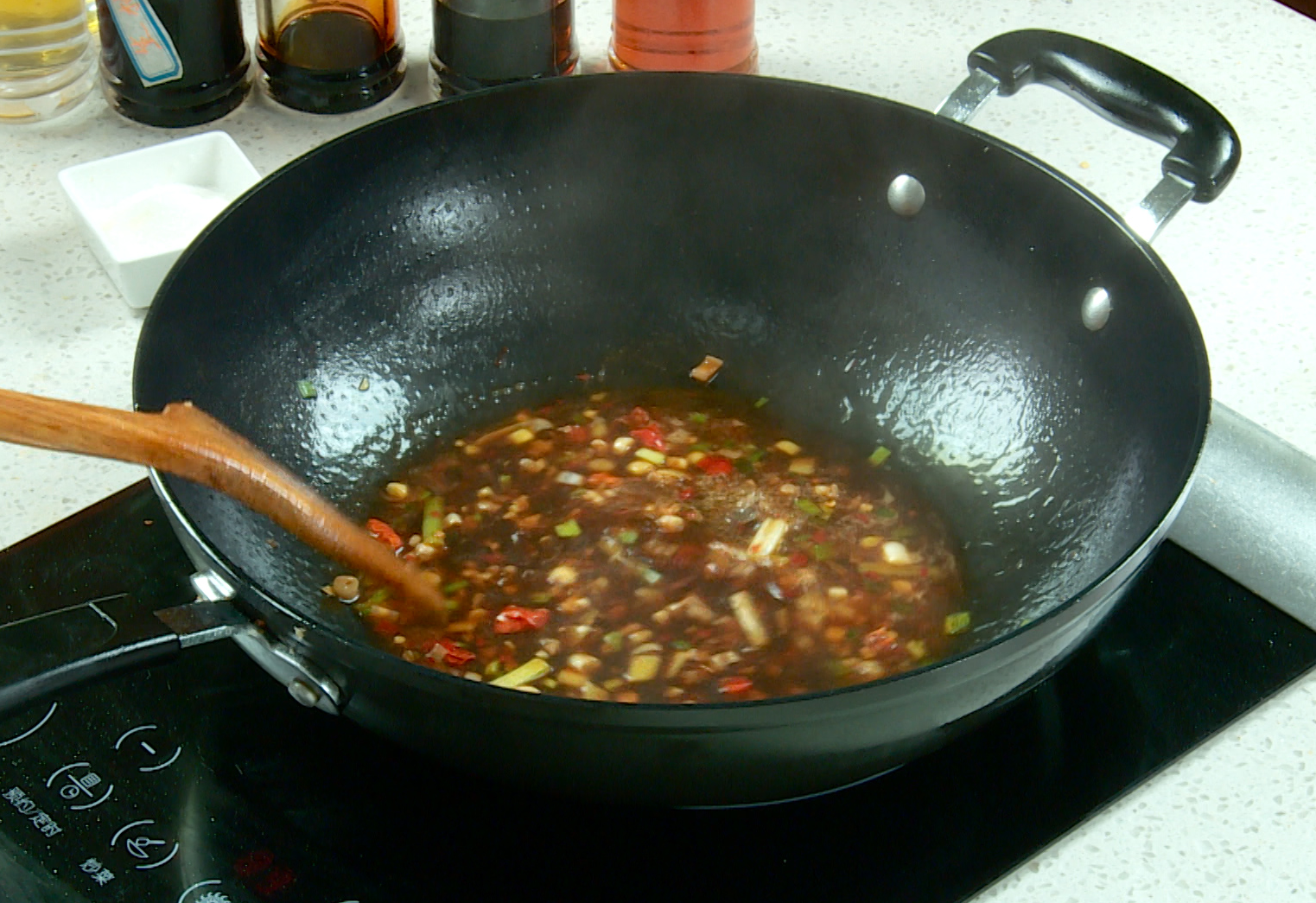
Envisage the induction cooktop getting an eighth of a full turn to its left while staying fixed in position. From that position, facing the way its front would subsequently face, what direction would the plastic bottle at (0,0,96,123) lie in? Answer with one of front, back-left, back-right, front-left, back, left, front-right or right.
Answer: back-right

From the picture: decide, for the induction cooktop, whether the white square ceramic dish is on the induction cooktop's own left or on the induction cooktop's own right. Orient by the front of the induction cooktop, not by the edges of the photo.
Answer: on the induction cooktop's own right

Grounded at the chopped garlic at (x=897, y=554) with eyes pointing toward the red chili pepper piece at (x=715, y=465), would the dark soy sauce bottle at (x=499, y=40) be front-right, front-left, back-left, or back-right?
front-right

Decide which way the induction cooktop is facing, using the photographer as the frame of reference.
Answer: facing the viewer and to the left of the viewer

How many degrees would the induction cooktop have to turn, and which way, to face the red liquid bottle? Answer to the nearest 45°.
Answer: approximately 135° to its right
